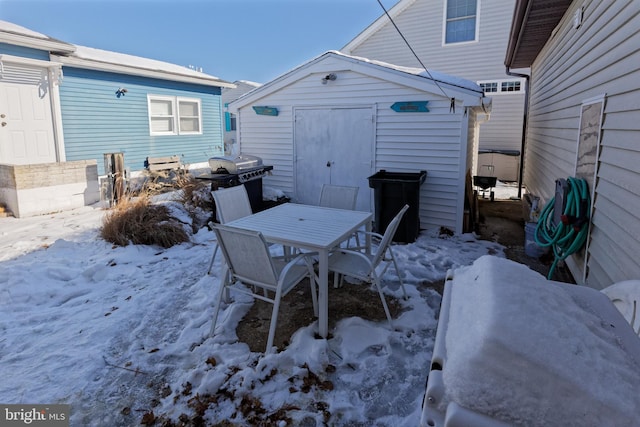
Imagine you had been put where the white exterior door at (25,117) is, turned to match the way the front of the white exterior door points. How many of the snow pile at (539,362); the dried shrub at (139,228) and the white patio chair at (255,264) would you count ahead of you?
3

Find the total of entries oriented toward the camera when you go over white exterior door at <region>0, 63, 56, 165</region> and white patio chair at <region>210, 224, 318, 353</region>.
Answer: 1

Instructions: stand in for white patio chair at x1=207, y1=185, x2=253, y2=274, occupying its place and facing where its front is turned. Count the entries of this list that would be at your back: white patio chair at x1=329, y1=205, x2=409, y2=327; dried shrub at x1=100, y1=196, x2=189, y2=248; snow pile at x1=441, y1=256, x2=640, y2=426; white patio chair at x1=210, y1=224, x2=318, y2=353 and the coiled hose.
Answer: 1

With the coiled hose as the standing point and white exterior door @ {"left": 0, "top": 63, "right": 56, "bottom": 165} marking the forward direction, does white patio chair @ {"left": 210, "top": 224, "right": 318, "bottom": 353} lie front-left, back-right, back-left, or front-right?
front-left

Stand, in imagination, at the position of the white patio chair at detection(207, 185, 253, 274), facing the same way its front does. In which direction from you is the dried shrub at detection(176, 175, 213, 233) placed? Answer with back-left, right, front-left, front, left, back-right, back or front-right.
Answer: back-left

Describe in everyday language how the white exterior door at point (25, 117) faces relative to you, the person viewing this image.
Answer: facing the viewer

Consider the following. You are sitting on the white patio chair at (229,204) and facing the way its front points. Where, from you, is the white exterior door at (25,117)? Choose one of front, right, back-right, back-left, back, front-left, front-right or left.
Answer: back

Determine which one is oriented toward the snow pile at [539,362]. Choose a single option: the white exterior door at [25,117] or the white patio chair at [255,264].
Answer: the white exterior door

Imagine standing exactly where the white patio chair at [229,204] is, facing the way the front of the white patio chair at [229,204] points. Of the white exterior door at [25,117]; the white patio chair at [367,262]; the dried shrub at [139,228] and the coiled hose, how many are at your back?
2

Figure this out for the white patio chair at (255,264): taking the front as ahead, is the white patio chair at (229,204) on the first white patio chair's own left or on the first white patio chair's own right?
on the first white patio chair's own left

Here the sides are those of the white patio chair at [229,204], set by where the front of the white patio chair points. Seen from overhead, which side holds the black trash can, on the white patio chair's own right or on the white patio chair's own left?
on the white patio chair's own left

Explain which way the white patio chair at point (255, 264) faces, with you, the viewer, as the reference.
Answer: facing away from the viewer and to the right of the viewer

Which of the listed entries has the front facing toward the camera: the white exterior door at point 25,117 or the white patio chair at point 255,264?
the white exterior door

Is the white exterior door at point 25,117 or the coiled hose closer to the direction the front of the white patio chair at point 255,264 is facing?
the coiled hose

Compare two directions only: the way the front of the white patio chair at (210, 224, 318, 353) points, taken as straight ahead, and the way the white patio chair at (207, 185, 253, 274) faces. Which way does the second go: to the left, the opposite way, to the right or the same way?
to the right

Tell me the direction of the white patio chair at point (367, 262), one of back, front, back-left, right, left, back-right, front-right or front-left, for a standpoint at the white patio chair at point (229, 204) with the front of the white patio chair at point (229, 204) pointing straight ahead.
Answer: front

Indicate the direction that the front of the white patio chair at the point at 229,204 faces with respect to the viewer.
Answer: facing the viewer and to the right of the viewer

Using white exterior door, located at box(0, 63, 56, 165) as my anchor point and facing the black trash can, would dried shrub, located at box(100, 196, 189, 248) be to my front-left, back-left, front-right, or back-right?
front-right

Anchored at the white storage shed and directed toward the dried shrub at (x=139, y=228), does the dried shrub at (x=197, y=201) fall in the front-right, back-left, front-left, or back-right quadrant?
front-right

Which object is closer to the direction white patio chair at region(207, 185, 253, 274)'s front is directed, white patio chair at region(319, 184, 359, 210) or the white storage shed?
the white patio chair

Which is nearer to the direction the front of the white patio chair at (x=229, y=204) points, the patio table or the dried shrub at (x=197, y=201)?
the patio table

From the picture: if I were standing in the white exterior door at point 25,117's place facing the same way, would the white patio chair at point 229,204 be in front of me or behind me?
in front

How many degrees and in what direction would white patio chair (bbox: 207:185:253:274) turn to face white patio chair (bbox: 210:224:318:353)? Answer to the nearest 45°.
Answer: approximately 45° to its right

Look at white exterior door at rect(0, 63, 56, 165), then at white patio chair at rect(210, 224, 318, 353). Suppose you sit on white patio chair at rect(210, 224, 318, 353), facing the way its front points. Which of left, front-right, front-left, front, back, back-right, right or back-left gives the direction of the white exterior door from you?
left
